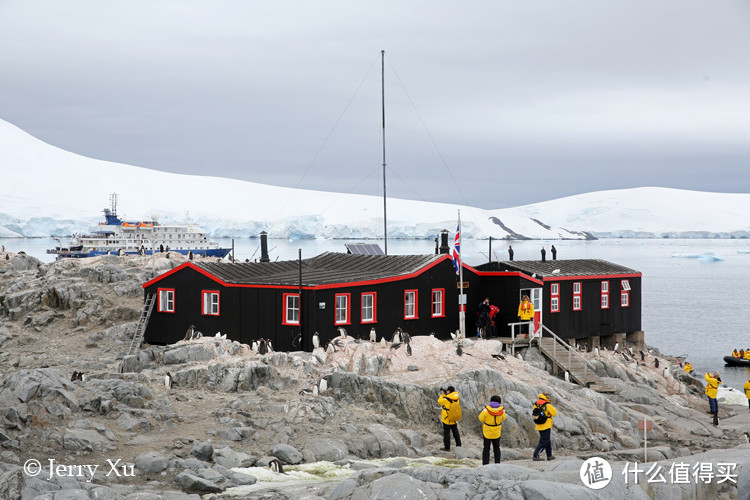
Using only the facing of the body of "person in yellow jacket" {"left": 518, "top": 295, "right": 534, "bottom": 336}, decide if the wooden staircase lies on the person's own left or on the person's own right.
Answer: on the person's own left

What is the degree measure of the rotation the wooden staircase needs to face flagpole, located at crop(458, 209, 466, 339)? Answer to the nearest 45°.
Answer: approximately 135° to its right

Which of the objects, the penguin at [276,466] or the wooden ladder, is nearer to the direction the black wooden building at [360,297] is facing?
the penguin

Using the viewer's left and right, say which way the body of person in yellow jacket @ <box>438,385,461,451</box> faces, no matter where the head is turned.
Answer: facing away from the viewer and to the left of the viewer

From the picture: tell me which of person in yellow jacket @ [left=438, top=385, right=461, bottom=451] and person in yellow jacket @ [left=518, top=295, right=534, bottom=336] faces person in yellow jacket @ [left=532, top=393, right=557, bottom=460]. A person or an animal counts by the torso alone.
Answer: person in yellow jacket @ [left=518, top=295, right=534, bottom=336]

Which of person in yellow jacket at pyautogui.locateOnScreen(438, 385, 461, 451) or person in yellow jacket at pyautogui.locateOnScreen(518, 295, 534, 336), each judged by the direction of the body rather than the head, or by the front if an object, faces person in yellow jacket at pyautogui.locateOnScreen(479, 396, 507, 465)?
person in yellow jacket at pyautogui.locateOnScreen(518, 295, 534, 336)

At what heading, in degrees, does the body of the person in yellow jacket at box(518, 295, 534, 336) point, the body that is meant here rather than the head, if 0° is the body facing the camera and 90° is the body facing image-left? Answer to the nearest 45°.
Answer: approximately 0°

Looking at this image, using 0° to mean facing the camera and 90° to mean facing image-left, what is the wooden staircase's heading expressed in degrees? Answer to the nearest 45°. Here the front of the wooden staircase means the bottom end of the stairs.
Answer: approximately 315°
